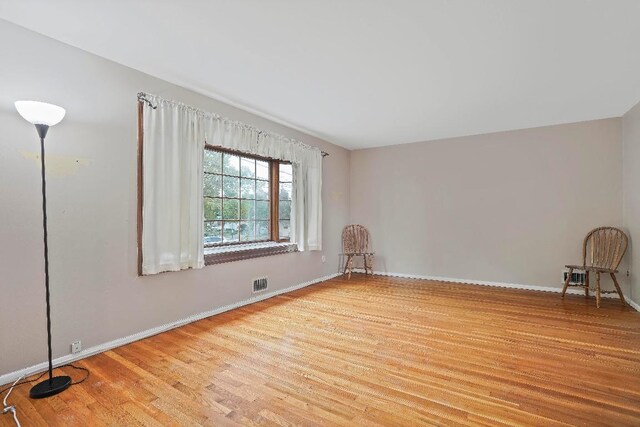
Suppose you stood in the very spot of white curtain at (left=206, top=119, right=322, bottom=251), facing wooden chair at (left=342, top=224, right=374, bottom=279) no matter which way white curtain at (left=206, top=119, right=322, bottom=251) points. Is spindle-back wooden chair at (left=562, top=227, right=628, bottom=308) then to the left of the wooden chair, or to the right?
right

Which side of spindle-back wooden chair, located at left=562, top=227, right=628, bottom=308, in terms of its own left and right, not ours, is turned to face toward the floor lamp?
front

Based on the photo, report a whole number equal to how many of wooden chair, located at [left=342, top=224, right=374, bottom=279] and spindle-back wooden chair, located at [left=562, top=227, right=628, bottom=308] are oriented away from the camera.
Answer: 0

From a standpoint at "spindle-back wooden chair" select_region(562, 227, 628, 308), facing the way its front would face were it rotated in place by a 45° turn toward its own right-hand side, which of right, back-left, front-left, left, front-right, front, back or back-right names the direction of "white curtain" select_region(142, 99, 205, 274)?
front-left

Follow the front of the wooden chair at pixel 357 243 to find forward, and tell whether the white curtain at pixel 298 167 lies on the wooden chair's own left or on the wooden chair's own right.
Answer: on the wooden chair's own right

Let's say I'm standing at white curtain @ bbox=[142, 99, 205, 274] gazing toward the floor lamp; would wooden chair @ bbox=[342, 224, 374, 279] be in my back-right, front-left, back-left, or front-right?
back-left

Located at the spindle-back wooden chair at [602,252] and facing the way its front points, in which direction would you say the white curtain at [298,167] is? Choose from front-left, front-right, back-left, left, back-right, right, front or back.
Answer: front

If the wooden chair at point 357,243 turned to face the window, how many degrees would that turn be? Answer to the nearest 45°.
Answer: approximately 90° to its right

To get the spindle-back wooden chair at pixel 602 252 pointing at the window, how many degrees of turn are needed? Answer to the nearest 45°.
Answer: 0° — it already faces it

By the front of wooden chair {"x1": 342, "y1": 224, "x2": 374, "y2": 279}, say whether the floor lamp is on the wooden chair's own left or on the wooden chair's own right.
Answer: on the wooden chair's own right

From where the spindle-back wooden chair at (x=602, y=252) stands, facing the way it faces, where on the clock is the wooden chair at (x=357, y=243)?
The wooden chair at (x=357, y=243) is roughly at 1 o'clock from the spindle-back wooden chair.

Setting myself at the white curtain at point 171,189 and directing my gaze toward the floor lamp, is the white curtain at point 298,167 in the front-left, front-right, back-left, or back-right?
back-left

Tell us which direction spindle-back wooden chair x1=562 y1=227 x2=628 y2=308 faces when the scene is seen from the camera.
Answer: facing the viewer and to the left of the viewer
